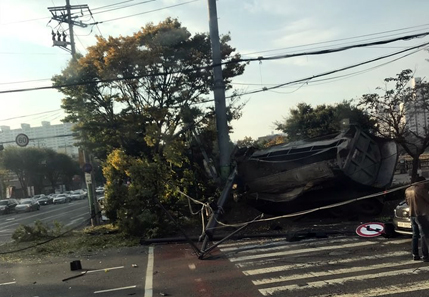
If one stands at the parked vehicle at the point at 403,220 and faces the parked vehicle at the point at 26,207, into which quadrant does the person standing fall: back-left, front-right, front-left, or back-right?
back-left

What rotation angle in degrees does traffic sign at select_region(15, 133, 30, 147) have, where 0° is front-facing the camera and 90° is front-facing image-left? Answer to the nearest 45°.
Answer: approximately 0°

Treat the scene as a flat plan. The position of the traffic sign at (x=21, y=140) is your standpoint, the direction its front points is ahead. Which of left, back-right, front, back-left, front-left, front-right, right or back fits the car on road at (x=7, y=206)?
back

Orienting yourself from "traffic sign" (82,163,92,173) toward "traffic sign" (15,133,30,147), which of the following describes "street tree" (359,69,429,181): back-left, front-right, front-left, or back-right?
back-right

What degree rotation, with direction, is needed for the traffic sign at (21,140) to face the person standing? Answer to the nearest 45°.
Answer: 0° — it already faces them

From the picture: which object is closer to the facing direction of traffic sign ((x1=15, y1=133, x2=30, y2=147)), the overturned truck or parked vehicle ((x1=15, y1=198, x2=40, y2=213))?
the overturned truck
